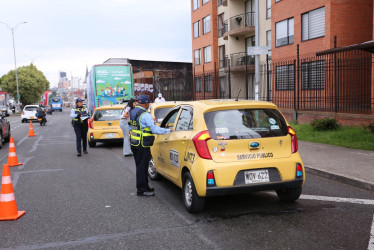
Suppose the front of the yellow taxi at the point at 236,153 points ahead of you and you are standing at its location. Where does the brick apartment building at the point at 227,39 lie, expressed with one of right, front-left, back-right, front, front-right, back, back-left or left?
front-right

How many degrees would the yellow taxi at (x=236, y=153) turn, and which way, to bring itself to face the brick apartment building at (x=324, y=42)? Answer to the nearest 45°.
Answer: approximately 45° to its right

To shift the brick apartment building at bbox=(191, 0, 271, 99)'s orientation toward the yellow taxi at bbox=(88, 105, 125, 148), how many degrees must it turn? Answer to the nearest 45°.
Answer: approximately 45° to its left

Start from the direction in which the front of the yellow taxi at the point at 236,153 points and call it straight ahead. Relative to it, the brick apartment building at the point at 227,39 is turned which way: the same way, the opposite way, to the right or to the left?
to the left

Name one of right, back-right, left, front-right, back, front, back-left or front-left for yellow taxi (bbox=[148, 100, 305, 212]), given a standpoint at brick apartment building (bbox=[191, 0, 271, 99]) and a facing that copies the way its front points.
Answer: front-left

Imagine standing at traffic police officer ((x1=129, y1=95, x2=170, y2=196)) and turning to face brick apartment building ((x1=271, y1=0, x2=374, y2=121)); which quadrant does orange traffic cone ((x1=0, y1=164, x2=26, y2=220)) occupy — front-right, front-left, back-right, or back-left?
back-left

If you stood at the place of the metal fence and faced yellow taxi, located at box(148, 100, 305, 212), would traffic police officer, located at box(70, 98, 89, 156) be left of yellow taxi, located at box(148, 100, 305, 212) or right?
right

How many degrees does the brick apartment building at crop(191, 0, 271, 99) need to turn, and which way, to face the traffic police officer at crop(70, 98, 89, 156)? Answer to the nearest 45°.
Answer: approximately 45° to its left

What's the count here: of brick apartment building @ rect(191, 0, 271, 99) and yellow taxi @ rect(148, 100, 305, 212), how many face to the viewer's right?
0

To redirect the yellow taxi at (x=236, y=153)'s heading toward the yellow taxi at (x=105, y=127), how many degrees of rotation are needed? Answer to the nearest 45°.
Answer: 0° — it already faces it

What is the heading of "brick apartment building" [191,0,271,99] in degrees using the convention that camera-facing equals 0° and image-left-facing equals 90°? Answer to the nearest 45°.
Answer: approximately 45°

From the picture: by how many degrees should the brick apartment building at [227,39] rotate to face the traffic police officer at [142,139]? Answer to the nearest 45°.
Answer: approximately 45° to its left

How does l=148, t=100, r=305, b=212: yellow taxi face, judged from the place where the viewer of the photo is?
facing away from the viewer and to the left of the viewer
